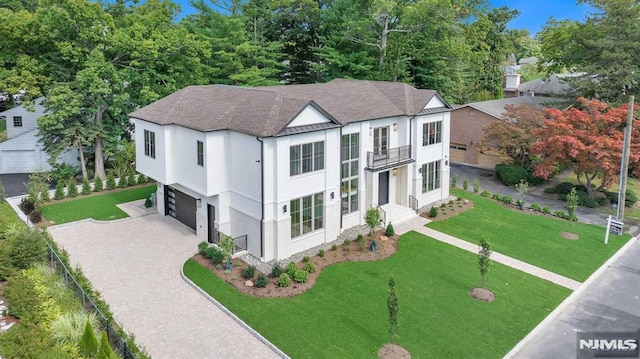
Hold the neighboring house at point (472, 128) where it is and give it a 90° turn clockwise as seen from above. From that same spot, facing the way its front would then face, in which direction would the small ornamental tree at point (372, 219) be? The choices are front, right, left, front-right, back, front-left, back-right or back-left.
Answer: front-left

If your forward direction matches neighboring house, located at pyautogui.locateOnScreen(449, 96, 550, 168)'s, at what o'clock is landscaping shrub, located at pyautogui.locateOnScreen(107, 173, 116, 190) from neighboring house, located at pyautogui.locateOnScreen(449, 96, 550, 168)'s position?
The landscaping shrub is roughly at 3 o'clock from the neighboring house.

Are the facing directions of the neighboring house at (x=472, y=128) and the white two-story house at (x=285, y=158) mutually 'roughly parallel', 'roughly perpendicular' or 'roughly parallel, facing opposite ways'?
roughly parallel

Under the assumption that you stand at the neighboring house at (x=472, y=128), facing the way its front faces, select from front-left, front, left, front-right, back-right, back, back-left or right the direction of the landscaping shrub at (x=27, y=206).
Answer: right

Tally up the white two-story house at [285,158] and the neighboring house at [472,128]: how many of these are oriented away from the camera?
0

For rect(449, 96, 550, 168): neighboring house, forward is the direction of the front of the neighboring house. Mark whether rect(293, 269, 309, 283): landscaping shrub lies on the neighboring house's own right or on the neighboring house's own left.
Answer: on the neighboring house's own right

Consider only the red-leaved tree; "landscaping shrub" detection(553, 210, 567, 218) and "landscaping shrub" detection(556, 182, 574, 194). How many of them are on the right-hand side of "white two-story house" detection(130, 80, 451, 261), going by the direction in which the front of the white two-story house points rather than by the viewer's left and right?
0

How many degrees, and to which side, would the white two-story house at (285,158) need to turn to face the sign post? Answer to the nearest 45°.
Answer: approximately 45° to its left

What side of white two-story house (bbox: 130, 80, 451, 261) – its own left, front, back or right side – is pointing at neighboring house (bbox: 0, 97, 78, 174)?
back

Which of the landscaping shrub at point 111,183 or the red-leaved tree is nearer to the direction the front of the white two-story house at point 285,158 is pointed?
the red-leaved tree

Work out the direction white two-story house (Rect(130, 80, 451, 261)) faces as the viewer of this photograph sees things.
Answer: facing the viewer and to the right of the viewer

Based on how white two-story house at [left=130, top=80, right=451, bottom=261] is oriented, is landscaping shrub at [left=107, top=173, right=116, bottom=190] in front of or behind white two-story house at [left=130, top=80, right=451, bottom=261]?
behind

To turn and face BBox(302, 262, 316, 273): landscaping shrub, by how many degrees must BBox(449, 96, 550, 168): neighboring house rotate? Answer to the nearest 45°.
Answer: approximately 45° to its right

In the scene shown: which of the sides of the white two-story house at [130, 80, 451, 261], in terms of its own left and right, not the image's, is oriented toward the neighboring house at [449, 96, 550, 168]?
left
